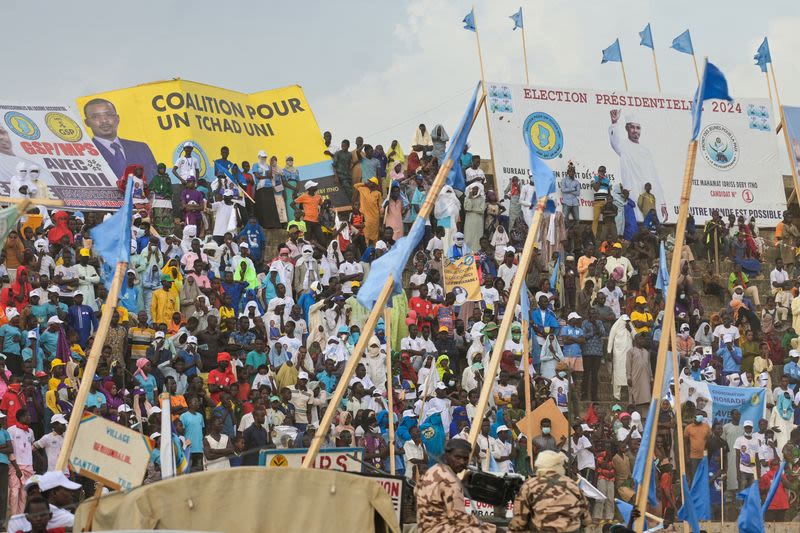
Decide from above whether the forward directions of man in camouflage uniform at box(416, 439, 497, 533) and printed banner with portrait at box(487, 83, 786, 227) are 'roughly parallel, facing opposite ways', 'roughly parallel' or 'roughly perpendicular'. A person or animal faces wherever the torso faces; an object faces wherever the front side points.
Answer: roughly perpendicular

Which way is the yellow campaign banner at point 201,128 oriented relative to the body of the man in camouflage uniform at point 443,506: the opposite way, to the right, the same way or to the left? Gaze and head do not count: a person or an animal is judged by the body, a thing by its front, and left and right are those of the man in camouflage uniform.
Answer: to the right

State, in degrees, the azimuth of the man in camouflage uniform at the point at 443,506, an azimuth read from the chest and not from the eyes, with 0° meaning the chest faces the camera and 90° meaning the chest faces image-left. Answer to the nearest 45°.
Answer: approximately 270°

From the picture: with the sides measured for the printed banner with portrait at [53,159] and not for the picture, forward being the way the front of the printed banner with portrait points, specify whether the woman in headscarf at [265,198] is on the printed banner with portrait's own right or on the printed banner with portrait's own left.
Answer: on the printed banner with portrait's own left

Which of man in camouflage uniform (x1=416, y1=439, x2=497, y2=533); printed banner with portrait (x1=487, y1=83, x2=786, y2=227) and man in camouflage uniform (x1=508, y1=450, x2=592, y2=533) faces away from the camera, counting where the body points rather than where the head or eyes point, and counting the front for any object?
man in camouflage uniform (x1=508, y1=450, x2=592, y2=533)

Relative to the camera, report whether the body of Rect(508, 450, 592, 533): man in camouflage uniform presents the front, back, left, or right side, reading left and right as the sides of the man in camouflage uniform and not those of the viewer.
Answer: back
